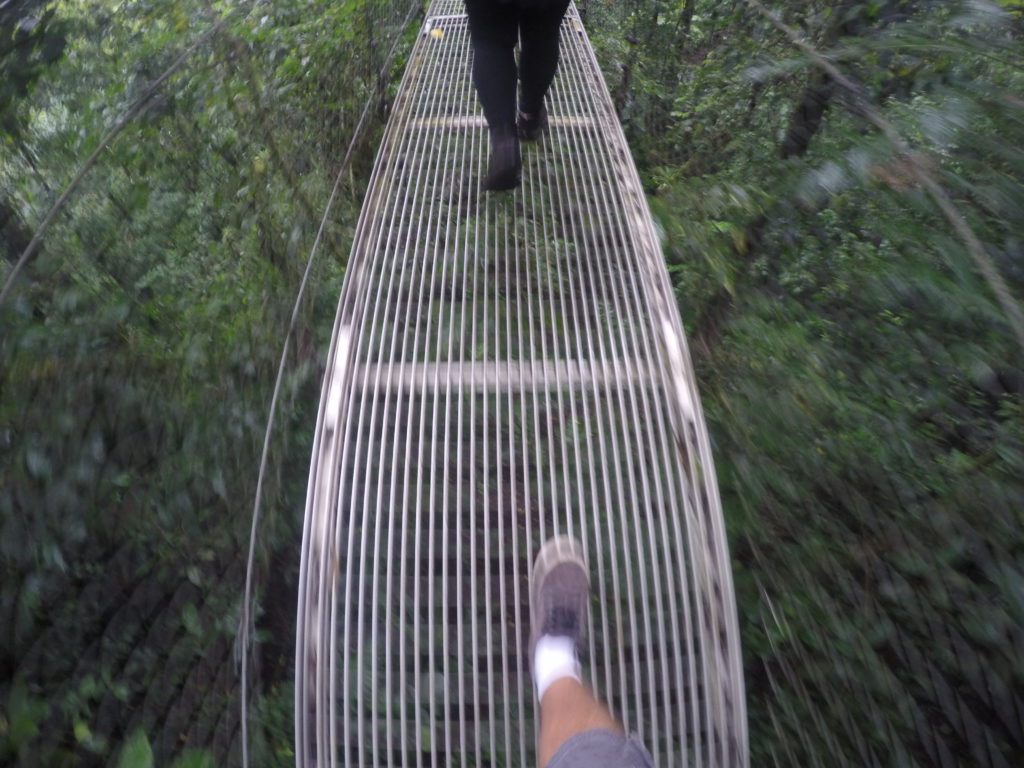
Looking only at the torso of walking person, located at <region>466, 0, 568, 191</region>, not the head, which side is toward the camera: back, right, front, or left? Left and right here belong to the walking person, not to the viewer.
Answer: back

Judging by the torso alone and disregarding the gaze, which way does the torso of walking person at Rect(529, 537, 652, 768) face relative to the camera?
away from the camera
